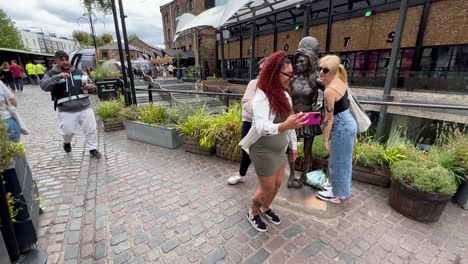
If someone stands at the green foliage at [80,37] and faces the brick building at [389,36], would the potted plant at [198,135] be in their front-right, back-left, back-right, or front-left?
front-right

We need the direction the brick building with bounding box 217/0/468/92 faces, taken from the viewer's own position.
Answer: facing the viewer and to the left of the viewer

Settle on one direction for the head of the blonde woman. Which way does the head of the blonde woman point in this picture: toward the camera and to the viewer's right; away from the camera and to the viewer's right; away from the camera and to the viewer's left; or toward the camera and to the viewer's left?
toward the camera and to the viewer's left

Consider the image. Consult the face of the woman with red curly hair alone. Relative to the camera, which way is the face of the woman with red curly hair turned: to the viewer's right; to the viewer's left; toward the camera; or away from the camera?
to the viewer's right

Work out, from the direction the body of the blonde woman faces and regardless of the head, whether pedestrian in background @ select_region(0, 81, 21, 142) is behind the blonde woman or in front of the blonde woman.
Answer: in front

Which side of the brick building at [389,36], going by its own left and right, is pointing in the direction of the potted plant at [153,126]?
front

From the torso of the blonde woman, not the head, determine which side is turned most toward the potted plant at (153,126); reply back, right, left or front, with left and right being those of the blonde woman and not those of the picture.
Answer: front

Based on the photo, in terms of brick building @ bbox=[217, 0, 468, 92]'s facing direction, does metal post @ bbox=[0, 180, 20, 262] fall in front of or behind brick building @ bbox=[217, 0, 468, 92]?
in front
